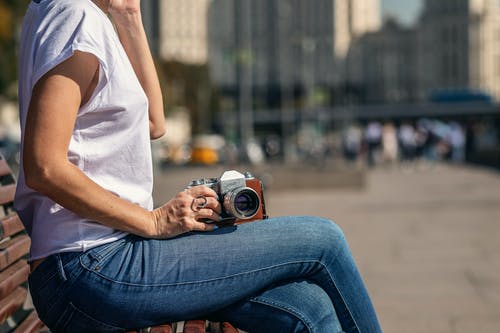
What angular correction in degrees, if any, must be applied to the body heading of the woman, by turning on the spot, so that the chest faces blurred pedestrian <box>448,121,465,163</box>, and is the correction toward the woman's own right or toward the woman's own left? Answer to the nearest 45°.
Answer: approximately 90° to the woman's own left

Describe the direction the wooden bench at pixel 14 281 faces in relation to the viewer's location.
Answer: facing to the right of the viewer

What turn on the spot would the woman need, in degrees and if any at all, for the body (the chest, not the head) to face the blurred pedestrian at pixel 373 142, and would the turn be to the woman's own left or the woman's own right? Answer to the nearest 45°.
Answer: approximately 90° to the woman's own left

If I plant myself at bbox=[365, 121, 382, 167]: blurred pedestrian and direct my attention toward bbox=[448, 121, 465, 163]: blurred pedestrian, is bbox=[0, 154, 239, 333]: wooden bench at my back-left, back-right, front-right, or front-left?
back-right

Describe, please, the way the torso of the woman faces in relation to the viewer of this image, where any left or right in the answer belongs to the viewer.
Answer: facing to the right of the viewer

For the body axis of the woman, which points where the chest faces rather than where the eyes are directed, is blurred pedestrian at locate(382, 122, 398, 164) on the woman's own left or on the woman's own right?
on the woman's own left
